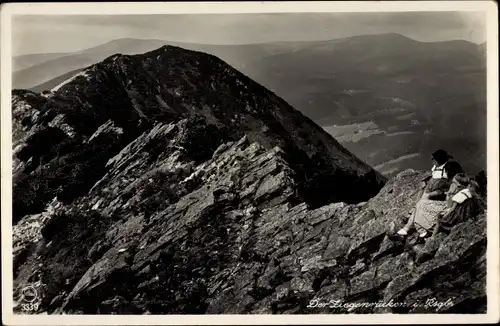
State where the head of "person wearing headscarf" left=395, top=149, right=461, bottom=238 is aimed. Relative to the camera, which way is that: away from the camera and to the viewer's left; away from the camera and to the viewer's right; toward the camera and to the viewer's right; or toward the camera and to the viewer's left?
toward the camera and to the viewer's left

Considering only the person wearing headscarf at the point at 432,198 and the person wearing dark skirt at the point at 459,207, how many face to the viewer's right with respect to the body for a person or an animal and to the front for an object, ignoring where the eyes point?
0

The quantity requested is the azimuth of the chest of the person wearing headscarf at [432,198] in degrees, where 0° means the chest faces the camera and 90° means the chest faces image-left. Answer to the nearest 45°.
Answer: approximately 45°

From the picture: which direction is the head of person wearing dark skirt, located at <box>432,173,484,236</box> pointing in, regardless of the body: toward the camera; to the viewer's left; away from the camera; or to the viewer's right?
to the viewer's left
